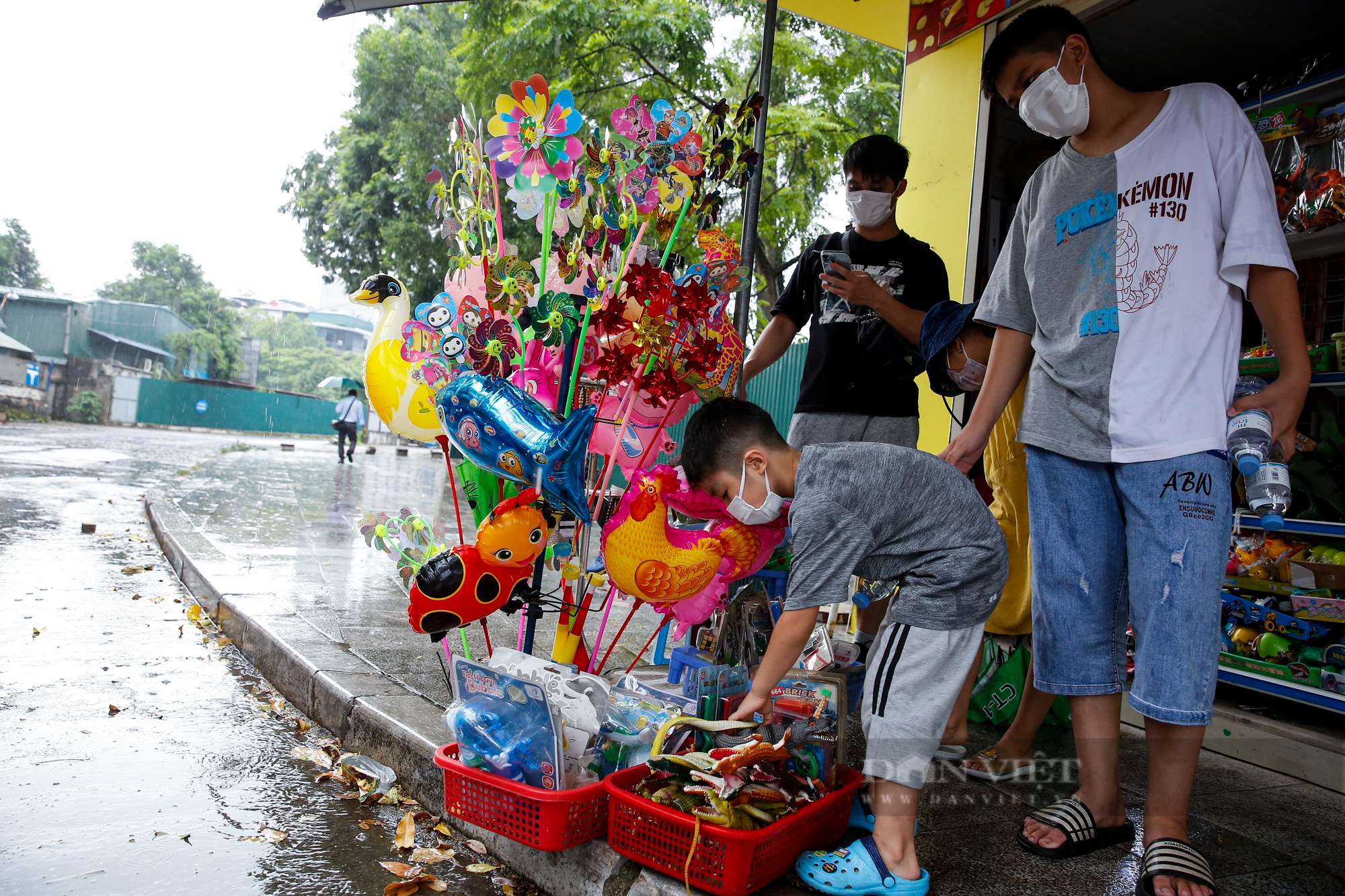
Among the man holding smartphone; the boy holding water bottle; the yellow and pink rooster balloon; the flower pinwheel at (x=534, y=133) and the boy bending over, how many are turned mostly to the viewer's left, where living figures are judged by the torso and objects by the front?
2

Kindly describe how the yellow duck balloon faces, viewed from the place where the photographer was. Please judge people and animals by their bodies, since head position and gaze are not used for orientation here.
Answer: facing to the left of the viewer

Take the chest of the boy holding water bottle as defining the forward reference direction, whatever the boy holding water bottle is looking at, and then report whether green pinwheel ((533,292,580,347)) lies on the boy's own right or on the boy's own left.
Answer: on the boy's own right

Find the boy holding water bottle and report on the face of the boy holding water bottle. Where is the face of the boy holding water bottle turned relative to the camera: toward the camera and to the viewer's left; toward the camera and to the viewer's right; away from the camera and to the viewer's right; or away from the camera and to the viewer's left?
toward the camera and to the viewer's left

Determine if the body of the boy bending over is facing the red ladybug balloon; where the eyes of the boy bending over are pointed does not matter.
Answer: yes

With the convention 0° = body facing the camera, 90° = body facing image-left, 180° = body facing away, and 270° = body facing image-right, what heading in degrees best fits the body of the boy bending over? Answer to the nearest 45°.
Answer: approximately 90°

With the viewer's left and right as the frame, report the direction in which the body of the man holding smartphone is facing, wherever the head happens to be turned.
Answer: facing the viewer

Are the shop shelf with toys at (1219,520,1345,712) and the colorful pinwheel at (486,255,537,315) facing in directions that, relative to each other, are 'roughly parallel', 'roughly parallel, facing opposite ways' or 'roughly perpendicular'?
roughly perpendicular

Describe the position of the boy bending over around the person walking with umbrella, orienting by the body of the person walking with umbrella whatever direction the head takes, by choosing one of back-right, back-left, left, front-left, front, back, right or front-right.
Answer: back

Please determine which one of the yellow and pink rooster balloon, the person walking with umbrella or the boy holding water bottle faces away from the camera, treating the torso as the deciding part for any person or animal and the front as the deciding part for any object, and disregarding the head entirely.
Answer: the person walking with umbrella

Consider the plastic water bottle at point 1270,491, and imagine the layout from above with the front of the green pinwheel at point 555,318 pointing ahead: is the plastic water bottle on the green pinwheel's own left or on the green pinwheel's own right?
on the green pinwheel's own left

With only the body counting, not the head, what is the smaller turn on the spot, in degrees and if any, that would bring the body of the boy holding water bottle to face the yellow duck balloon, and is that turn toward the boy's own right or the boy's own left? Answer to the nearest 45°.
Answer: approximately 90° to the boy's own right

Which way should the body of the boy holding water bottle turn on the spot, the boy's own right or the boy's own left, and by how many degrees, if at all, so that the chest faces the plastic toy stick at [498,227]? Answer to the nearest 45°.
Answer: approximately 90° to the boy's own right

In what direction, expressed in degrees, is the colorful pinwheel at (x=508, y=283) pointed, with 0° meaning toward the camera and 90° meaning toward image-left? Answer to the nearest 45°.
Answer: approximately 0°

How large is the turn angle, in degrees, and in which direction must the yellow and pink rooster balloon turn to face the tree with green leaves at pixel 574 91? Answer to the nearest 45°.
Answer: approximately 90° to its right

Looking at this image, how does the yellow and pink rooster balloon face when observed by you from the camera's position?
facing to the left of the viewer

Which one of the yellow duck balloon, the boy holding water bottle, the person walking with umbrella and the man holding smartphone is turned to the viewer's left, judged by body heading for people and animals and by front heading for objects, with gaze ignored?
the yellow duck balloon
